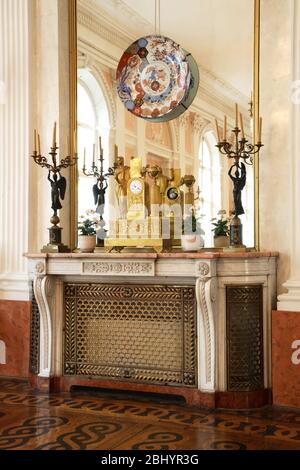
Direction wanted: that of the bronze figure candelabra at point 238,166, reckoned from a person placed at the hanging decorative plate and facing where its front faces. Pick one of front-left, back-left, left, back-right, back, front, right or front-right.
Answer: left

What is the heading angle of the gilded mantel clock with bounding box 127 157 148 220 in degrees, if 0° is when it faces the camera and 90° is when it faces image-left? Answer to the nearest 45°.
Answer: approximately 45°

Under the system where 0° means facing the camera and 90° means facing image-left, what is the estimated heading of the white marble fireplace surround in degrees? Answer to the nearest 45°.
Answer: approximately 45°

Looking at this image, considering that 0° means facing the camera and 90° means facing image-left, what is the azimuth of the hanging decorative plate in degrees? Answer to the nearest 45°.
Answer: approximately 45°
